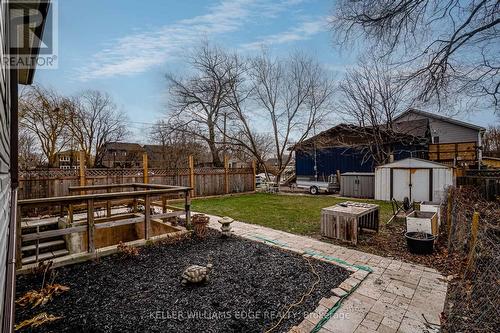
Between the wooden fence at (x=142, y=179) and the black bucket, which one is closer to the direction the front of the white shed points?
the black bucket

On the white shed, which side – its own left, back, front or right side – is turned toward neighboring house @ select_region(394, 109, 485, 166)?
back

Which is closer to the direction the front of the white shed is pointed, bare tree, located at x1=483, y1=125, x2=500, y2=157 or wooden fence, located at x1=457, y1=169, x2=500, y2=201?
the wooden fence

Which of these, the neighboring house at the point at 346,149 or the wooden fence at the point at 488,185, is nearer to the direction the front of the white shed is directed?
the wooden fence

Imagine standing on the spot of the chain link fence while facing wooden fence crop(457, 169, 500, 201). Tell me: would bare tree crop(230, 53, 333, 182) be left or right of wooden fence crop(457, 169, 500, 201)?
left

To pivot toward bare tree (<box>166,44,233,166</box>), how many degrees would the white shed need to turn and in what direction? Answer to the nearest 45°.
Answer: approximately 90° to its right

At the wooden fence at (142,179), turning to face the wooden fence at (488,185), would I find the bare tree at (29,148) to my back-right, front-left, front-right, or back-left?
back-left

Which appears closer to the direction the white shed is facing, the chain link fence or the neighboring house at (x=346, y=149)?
the chain link fence

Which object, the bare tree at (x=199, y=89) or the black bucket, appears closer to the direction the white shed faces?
the black bucket

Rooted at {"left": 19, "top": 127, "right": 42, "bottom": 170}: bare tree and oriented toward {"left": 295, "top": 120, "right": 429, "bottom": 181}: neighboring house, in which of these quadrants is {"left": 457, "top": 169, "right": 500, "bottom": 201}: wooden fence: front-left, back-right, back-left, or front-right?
front-right

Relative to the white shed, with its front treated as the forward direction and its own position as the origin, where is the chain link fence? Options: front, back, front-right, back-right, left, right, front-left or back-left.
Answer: front

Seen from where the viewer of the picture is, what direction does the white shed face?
facing the viewer

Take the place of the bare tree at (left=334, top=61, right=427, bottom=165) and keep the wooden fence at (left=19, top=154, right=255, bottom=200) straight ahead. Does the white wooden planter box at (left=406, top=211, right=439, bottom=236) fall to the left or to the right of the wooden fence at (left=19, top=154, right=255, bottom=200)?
left

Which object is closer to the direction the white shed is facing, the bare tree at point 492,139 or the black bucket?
the black bucket
